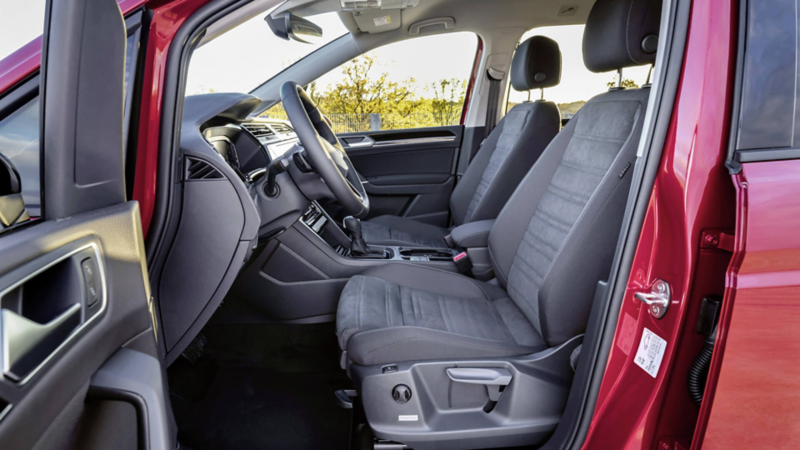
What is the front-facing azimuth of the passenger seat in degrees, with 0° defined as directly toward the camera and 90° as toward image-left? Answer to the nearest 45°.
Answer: approximately 90°
